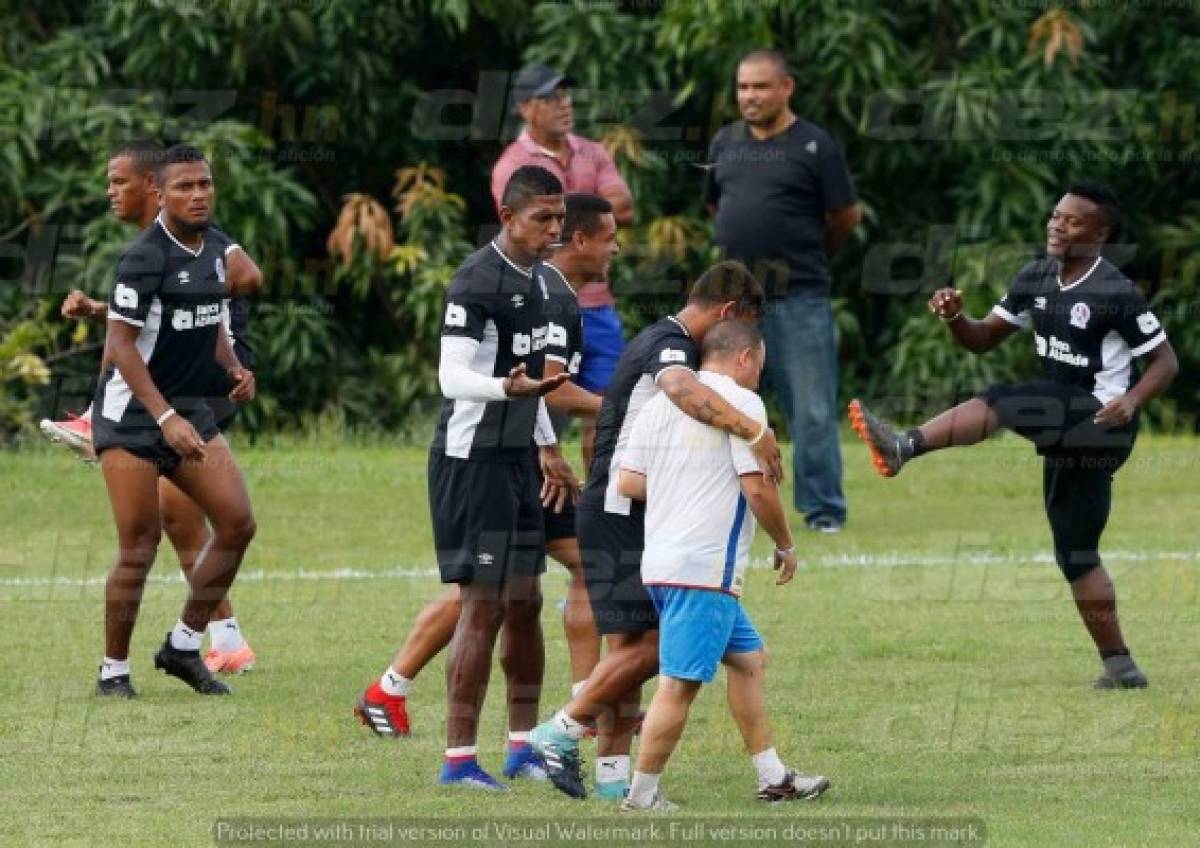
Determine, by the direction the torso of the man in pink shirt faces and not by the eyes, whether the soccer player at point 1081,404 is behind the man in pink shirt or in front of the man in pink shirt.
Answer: in front

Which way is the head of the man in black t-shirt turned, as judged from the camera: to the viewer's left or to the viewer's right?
to the viewer's left

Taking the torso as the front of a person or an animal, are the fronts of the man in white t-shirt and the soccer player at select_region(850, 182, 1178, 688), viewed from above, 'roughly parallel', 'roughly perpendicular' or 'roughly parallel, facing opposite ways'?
roughly parallel, facing opposite ways

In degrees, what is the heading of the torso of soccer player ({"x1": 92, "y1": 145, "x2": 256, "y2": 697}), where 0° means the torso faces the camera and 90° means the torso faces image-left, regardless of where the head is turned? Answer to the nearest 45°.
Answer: approximately 315°

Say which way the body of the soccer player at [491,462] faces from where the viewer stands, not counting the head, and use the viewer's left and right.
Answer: facing the viewer and to the right of the viewer

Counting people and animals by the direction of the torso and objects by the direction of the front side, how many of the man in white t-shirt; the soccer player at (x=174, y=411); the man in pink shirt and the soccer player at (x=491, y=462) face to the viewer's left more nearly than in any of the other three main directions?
0

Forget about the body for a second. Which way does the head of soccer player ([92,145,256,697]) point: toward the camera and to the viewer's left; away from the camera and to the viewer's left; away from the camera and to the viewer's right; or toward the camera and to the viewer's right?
toward the camera and to the viewer's right

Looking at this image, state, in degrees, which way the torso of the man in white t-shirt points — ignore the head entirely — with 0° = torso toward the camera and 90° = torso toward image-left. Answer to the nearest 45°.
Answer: approximately 225°

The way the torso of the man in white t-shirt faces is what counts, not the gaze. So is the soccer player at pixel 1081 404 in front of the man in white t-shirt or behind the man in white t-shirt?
in front

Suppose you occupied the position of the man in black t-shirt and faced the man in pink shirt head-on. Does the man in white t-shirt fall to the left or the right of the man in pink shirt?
left

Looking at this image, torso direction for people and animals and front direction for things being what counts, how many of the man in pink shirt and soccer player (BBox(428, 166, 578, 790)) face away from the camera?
0
